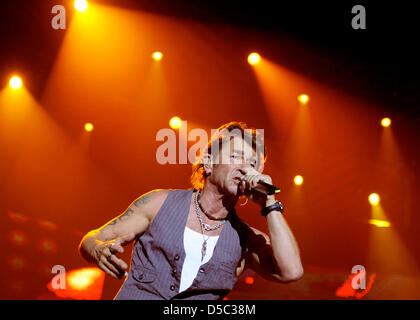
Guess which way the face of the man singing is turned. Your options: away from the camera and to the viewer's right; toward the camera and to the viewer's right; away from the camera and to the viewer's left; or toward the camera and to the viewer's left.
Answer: toward the camera and to the viewer's right

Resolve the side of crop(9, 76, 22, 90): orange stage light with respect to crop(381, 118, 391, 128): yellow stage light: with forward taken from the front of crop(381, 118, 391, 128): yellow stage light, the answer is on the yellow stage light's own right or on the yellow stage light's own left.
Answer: on the yellow stage light's own right

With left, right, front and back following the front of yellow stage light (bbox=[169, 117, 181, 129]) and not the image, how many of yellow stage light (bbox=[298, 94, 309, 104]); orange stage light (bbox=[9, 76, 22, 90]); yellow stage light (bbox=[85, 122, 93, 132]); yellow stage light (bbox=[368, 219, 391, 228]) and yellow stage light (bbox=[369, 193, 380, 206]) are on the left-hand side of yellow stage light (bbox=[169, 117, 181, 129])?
3

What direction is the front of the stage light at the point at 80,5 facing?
toward the camera

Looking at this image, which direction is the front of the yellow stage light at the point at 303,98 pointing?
toward the camera

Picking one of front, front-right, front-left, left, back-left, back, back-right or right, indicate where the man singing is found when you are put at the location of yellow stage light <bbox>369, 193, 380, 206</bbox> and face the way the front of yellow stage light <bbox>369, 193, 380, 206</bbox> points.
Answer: front

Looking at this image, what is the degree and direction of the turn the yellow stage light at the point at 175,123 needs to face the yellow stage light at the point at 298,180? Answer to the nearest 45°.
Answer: approximately 90° to its left
